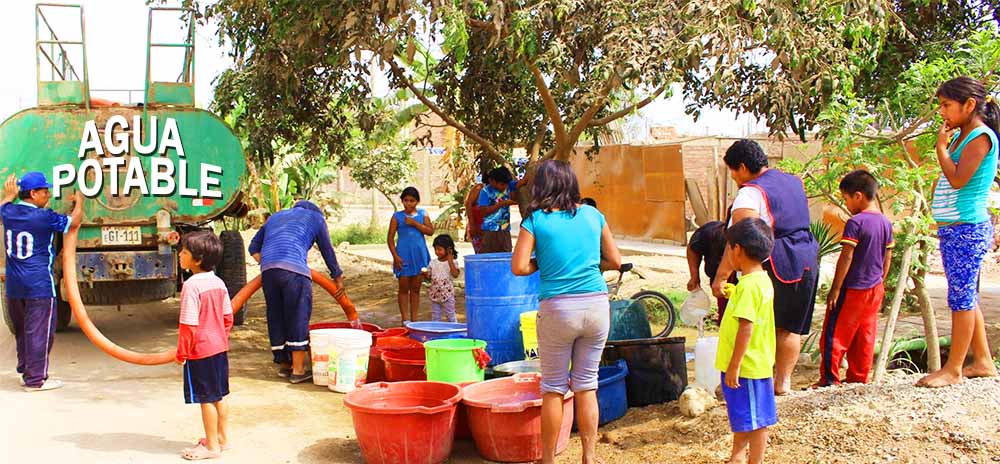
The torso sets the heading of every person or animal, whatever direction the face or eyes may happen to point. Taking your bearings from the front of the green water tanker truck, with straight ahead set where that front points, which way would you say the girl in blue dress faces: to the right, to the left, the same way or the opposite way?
the opposite way

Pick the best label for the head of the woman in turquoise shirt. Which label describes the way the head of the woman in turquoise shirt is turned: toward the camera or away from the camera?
away from the camera

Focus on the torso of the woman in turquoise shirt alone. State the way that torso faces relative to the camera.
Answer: away from the camera

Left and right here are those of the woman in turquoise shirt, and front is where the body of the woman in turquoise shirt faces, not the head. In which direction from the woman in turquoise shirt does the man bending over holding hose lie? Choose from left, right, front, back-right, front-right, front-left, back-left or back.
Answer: front-left

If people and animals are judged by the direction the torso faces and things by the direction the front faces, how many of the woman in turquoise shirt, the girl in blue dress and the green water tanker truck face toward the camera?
1

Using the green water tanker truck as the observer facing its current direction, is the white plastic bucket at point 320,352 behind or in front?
behind

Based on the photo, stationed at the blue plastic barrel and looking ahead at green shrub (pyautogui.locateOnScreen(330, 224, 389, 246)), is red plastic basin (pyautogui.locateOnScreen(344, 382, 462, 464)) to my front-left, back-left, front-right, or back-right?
back-left

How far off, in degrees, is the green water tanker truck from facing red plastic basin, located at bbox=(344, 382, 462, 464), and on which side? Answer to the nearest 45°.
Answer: approximately 180°

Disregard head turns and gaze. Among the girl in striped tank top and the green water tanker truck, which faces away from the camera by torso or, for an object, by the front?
the green water tanker truck

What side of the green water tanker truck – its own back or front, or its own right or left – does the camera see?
back

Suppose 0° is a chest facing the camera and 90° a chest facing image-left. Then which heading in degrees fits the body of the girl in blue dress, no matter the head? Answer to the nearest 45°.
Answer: approximately 0°

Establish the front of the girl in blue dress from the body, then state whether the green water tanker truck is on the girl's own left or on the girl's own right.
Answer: on the girl's own right

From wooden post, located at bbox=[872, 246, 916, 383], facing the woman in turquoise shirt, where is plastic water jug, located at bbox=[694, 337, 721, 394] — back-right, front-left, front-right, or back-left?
front-right

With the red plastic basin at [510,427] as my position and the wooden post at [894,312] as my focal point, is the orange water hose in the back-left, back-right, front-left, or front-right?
back-left

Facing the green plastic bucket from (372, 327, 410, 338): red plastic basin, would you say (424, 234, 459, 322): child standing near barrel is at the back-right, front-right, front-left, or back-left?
back-left
